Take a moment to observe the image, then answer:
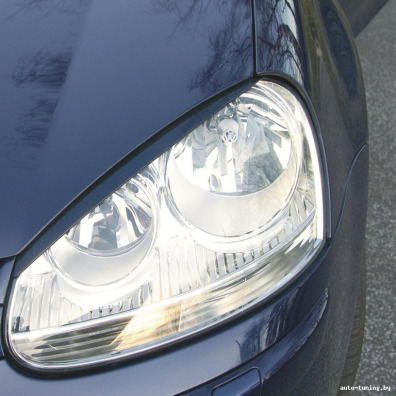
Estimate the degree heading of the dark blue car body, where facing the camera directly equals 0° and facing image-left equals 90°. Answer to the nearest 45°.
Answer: approximately 0°
